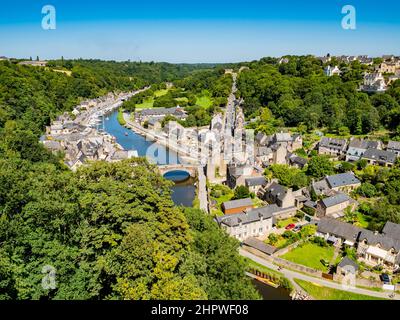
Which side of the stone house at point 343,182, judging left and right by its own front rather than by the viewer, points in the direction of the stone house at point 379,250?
front

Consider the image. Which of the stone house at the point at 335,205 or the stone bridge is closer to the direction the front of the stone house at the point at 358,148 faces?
the stone house

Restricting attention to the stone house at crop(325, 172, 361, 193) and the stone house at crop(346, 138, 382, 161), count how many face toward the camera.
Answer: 2

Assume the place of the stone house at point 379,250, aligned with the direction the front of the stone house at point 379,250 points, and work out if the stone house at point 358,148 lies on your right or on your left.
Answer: on your right

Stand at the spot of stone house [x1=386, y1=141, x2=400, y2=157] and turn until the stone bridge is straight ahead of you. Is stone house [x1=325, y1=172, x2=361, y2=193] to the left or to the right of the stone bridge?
left

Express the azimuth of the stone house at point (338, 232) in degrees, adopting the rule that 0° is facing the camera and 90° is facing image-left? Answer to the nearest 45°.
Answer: approximately 45°

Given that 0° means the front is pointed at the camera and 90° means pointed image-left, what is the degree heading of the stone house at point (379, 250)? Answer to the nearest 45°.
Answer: approximately 45°

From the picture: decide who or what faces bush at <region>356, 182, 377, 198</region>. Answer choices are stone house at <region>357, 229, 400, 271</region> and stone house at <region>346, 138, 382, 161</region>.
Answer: stone house at <region>346, 138, 382, 161</region>

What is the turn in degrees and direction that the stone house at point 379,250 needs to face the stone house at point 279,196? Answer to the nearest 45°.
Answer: approximately 90° to its right
